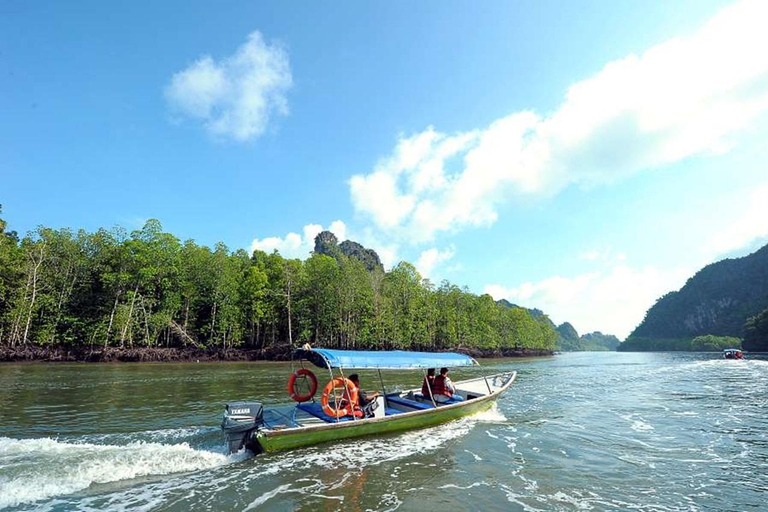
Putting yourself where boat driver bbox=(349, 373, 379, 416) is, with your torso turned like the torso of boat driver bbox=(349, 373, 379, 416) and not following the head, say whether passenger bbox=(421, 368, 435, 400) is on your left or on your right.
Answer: on your left

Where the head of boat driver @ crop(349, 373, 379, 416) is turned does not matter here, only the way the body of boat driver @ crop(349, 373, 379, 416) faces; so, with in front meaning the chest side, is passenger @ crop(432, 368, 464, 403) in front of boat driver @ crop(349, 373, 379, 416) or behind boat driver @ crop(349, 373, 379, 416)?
in front

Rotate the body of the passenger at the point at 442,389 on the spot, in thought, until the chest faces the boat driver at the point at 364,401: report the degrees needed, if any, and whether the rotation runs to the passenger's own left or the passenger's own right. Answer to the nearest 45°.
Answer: approximately 180°

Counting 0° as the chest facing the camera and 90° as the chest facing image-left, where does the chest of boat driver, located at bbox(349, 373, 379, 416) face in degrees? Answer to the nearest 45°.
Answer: approximately 270°

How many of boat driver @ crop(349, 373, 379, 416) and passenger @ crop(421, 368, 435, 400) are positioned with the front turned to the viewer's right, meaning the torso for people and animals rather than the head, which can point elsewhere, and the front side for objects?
2

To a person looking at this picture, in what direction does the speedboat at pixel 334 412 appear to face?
facing away from the viewer and to the right of the viewer

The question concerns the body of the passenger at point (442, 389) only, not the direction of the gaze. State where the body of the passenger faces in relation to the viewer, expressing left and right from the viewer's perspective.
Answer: facing away from the viewer and to the right of the viewer

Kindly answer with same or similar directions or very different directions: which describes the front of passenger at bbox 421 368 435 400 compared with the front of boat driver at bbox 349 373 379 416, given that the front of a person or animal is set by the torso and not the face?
same or similar directions

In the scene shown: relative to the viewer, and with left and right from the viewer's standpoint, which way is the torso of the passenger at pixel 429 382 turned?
facing to the right of the viewer
